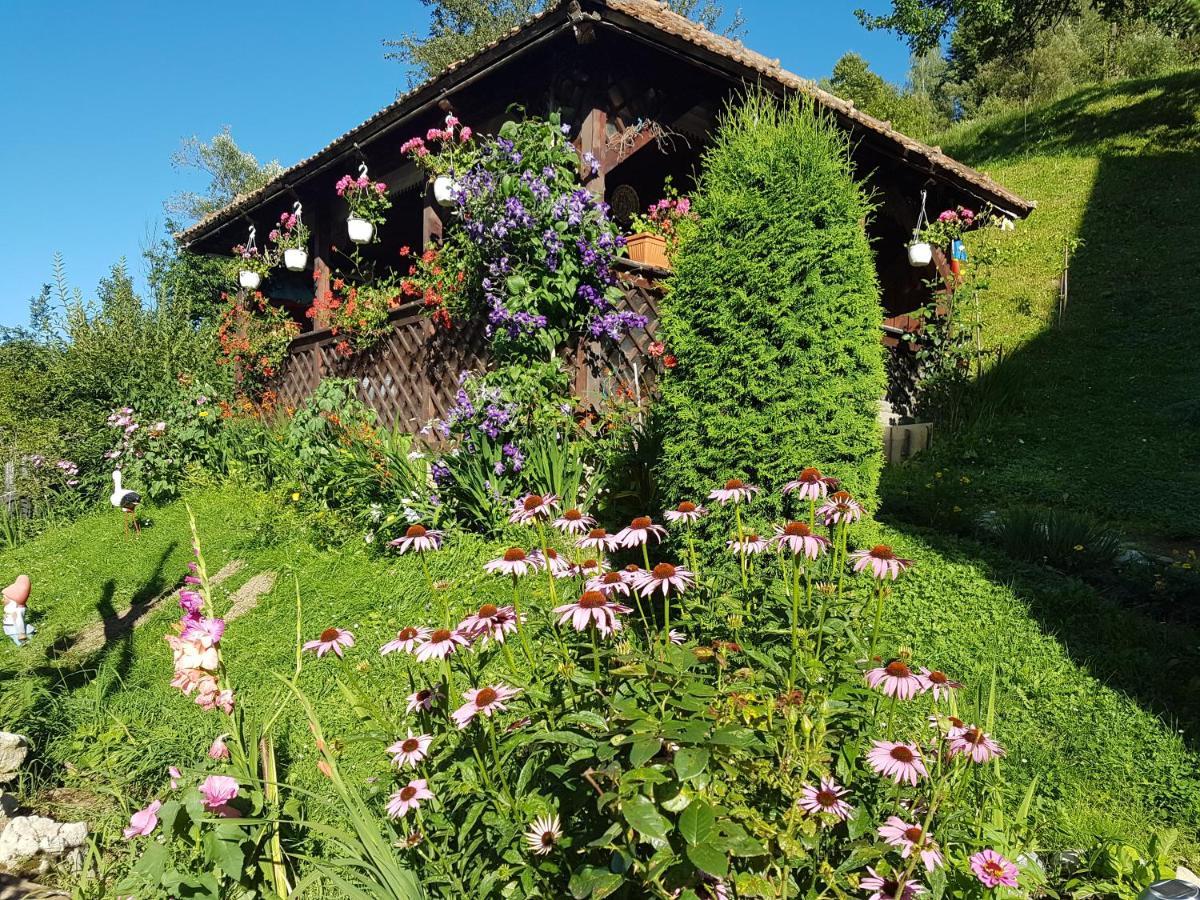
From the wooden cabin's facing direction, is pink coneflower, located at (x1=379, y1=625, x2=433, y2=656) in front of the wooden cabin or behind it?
in front

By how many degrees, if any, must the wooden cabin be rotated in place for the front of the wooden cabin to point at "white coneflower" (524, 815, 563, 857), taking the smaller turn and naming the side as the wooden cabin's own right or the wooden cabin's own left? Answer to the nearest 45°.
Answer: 0° — it already faces it

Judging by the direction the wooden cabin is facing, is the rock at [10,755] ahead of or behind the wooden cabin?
ahead

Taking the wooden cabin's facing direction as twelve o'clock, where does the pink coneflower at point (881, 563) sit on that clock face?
The pink coneflower is roughly at 12 o'clock from the wooden cabin.

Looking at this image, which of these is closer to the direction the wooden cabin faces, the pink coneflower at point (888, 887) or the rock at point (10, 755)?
the pink coneflower

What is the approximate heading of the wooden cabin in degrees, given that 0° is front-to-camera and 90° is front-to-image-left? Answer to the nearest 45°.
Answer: approximately 0°

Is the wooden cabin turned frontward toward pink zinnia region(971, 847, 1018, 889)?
yes

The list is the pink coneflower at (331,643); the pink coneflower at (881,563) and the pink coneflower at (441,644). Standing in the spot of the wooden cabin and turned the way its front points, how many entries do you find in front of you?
3

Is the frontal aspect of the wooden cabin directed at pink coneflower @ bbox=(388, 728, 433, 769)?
yes

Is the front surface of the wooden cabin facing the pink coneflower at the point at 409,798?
yes

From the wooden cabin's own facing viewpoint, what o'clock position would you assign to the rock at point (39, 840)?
The rock is roughly at 1 o'clock from the wooden cabin.
